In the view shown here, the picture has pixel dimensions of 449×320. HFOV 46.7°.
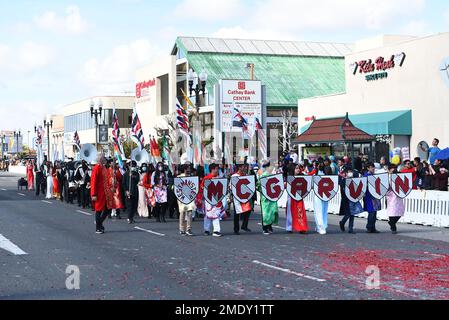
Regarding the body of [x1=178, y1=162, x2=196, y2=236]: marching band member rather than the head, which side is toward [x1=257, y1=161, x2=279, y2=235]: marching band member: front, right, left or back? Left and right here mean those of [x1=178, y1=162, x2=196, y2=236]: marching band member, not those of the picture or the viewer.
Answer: left

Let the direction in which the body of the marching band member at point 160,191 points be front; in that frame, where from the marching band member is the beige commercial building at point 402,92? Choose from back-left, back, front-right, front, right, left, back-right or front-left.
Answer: back-left

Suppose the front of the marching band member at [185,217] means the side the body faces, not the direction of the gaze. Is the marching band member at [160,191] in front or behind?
behind

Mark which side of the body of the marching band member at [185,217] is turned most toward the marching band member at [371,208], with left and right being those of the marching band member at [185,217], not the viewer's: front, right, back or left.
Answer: left

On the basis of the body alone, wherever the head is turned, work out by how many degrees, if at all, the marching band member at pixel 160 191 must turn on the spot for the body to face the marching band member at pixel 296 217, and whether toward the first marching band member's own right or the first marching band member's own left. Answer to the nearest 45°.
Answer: approximately 45° to the first marching band member's own left

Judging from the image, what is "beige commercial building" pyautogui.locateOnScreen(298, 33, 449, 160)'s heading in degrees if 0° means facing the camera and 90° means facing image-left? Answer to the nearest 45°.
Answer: approximately 45°

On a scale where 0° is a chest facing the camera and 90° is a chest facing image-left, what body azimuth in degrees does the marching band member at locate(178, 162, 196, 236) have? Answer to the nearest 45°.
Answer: approximately 0°

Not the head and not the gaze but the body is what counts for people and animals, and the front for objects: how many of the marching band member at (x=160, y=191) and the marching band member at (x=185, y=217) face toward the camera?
2
